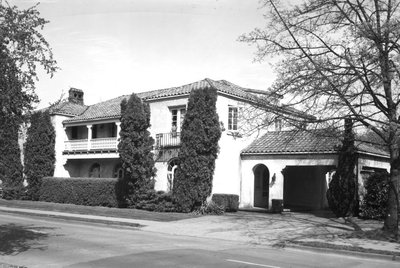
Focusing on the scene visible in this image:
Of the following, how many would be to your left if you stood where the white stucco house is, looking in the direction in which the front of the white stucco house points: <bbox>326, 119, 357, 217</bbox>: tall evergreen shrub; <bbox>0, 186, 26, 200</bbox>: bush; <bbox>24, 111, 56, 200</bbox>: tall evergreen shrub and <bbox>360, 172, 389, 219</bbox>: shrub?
2

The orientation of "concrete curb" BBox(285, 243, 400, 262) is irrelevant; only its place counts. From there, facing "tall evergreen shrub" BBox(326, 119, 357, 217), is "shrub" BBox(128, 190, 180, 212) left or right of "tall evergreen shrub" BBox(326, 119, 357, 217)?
left

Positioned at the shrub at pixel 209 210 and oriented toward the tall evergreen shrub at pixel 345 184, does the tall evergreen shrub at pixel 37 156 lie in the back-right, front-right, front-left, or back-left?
back-left

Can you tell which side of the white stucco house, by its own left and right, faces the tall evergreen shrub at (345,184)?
left

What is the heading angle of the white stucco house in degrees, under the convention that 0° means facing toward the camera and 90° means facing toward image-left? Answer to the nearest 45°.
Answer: approximately 45°

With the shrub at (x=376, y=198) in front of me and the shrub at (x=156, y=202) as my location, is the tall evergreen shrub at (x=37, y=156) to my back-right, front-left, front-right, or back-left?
back-left

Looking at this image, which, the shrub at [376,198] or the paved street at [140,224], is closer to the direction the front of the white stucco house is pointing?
the paved street

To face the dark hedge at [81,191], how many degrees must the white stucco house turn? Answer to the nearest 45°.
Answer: approximately 45° to its right

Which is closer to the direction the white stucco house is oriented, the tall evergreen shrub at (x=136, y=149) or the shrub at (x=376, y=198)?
the tall evergreen shrub

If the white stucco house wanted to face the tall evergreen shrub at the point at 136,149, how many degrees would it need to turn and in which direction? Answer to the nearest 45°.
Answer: approximately 45° to its right

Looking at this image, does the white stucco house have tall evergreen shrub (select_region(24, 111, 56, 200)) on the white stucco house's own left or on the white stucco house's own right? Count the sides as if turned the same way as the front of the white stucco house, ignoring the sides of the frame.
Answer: on the white stucco house's own right

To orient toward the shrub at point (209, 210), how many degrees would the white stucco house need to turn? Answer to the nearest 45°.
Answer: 0° — it already faces it

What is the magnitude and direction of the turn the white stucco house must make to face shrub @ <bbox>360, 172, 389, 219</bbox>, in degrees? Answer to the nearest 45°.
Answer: approximately 90° to its left
